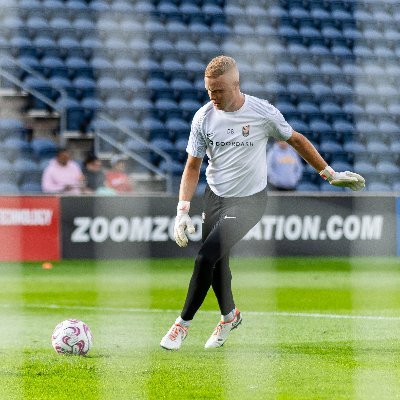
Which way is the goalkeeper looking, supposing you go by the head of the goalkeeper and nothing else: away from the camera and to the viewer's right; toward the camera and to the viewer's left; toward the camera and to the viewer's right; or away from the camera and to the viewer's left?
toward the camera and to the viewer's left

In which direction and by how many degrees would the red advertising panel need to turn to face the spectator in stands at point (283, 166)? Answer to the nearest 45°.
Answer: approximately 90° to its left

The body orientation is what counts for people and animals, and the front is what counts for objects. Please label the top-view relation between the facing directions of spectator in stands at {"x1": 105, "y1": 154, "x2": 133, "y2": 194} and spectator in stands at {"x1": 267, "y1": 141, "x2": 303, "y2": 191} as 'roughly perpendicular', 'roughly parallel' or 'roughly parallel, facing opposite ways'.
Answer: roughly parallel

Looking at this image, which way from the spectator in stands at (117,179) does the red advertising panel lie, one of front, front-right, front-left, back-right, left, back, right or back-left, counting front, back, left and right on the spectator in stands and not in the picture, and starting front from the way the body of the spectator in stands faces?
front-right

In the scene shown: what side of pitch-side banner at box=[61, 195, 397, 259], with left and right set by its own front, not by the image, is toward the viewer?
front

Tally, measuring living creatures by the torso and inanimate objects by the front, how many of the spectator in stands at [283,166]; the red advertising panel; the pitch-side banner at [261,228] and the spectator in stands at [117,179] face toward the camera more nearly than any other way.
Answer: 4

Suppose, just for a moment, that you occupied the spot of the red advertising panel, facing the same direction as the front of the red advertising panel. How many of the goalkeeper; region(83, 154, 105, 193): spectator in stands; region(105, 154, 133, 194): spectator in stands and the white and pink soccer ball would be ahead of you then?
2

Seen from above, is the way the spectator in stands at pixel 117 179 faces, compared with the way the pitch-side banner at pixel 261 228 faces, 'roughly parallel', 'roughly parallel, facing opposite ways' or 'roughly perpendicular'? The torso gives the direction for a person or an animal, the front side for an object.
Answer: roughly parallel

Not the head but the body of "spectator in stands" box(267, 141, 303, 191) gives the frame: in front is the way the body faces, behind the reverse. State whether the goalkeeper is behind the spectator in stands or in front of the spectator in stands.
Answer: in front

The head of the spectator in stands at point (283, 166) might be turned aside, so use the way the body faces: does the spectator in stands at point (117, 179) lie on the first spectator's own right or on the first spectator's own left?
on the first spectator's own right

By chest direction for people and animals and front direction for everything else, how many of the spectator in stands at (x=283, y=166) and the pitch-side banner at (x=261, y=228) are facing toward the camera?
2

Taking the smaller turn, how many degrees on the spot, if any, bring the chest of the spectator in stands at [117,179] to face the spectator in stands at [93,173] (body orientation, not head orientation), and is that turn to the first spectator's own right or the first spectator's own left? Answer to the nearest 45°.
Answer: approximately 135° to the first spectator's own right

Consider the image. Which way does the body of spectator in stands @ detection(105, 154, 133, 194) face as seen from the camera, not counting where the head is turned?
toward the camera

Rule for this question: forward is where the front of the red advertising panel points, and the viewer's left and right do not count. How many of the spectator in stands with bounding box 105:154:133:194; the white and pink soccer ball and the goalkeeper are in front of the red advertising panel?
2

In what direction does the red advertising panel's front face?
toward the camera
